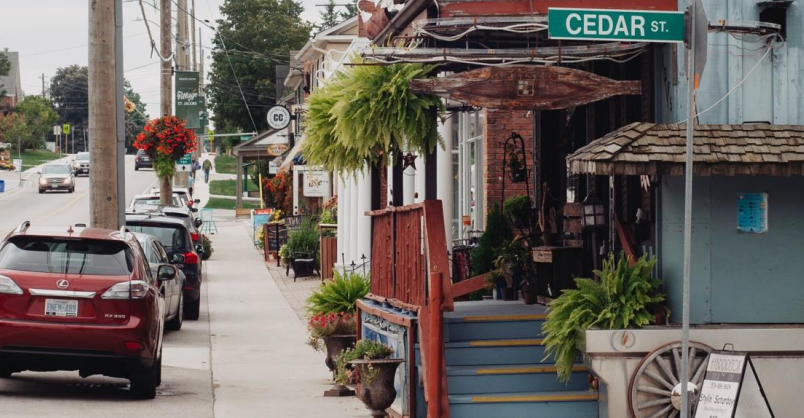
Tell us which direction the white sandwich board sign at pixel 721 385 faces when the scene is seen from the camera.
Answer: facing the viewer

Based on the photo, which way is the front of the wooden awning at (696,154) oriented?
toward the camera

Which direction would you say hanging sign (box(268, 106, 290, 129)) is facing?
toward the camera

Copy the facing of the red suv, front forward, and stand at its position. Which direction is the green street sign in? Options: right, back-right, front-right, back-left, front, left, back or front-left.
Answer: back-right

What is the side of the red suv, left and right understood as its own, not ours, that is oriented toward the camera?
back

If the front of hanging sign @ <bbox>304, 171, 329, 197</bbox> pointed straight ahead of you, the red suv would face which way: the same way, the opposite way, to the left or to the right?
the opposite way

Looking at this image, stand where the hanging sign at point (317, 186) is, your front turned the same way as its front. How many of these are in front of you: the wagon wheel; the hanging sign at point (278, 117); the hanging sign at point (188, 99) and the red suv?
2

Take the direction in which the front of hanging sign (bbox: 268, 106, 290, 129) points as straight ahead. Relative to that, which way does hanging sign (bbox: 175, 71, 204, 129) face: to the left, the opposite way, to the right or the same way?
the same way

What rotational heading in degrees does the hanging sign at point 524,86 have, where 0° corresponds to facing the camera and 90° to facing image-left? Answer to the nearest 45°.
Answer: approximately 0°

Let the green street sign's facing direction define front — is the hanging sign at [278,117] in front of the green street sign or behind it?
behind

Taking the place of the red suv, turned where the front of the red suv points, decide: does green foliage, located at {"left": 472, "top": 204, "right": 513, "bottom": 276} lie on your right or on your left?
on your right

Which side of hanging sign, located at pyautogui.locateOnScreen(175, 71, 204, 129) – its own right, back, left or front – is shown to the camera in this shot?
front

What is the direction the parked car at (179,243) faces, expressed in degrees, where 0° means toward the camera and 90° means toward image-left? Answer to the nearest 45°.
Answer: approximately 180°

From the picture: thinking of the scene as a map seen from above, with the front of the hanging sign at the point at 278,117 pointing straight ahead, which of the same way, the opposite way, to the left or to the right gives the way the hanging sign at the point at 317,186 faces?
the same way

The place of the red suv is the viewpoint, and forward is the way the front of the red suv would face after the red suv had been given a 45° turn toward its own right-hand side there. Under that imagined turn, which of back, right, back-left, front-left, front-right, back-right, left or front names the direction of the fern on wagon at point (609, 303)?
right

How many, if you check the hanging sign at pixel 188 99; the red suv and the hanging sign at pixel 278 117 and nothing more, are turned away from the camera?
1

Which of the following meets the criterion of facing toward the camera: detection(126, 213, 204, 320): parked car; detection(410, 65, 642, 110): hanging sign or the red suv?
the hanging sign

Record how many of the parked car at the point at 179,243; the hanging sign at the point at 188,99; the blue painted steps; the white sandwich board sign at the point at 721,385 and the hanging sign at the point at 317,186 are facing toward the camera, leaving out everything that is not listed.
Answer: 4

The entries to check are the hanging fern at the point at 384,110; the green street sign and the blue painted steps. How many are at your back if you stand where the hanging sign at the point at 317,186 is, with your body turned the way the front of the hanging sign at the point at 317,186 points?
0
